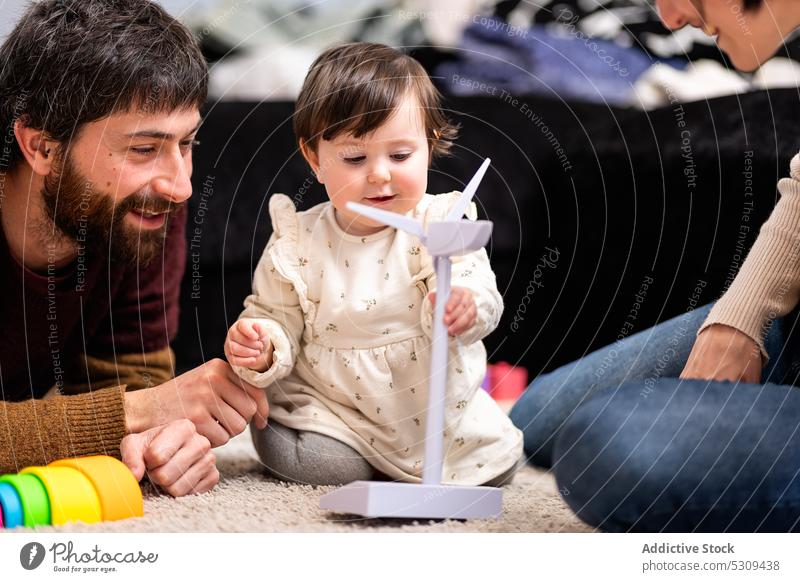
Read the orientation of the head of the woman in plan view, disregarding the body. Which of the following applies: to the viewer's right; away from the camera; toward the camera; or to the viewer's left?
to the viewer's left

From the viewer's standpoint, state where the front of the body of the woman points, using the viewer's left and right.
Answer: facing to the left of the viewer
